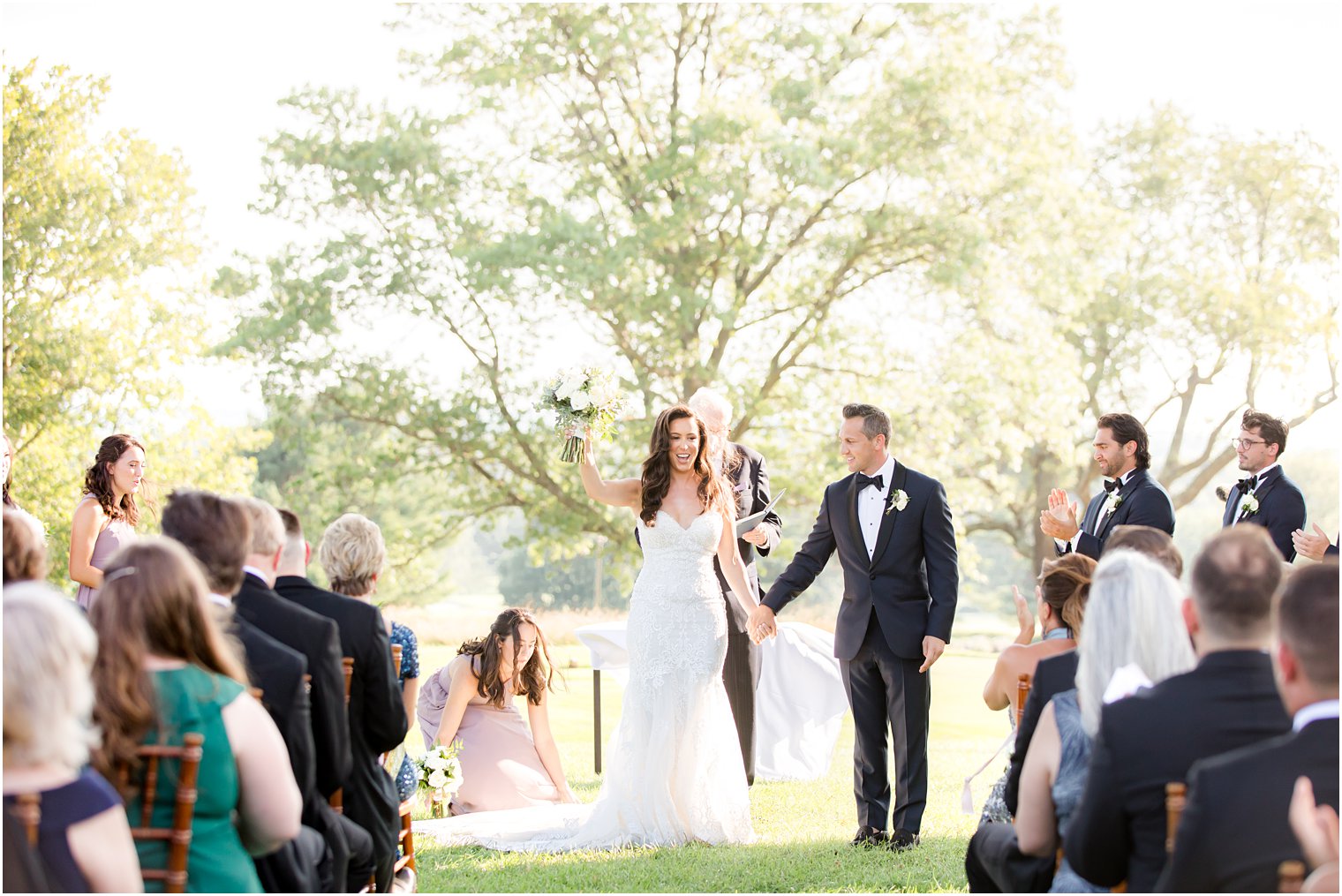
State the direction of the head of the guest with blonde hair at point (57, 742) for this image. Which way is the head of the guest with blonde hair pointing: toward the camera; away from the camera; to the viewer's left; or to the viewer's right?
away from the camera

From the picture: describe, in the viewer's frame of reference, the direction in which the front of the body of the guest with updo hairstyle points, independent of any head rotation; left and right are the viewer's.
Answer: facing away from the viewer and to the left of the viewer

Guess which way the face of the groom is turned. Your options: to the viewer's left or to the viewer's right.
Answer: to the viewer's left

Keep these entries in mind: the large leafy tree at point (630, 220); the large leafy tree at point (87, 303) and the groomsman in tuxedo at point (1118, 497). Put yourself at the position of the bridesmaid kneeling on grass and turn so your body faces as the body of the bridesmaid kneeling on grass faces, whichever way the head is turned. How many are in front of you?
1

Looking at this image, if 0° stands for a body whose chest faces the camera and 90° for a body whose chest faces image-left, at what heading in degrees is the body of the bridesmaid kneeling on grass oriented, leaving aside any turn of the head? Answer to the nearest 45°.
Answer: approximately 315°

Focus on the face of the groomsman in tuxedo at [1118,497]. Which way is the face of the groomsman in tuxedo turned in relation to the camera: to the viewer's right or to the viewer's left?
to the viewer's left

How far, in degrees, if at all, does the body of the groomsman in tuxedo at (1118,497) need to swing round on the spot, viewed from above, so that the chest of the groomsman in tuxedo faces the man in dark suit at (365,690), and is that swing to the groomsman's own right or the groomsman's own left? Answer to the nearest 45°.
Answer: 0° — they already face them

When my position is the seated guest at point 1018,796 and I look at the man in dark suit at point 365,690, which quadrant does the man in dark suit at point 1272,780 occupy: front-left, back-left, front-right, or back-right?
back-left

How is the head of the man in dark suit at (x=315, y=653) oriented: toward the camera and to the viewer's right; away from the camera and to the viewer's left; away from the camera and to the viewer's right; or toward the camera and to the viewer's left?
away from the camera and to the viewer's right

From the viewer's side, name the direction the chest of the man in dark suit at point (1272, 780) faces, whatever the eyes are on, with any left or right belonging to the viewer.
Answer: facing away from the viewer and to the left of the viewer
